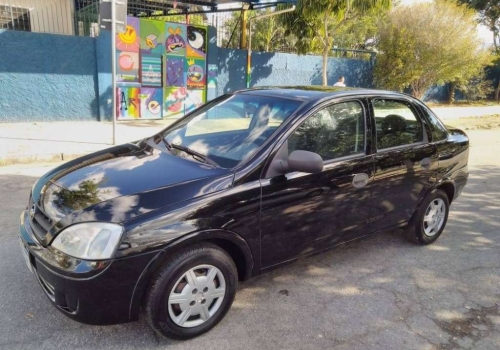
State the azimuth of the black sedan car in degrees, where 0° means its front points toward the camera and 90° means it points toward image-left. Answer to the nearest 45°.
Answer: approximately 45°

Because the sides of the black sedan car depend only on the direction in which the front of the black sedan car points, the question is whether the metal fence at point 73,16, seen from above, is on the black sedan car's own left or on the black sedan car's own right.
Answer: on the black sedan car's own right

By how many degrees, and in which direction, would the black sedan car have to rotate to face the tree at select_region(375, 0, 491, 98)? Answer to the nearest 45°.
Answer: approximately 180°

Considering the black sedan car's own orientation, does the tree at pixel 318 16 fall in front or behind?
behind

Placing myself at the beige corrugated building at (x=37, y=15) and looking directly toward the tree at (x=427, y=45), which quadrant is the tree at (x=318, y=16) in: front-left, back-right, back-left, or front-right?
front-right

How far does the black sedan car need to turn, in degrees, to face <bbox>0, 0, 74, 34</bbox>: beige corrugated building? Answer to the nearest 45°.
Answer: approximately 90° to its right

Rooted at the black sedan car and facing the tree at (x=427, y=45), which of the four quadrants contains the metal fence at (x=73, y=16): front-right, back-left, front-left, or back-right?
front-left

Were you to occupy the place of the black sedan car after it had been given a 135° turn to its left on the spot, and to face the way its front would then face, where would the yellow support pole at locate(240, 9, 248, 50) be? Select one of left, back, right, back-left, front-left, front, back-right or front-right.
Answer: left

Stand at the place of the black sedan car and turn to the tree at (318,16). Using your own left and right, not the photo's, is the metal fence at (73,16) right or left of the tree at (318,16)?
left
